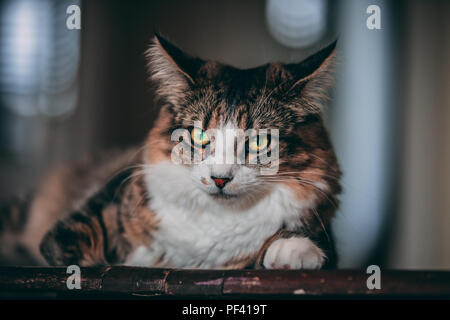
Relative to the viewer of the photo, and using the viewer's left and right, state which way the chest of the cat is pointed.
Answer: facing the viewer and to the right of the viewer
